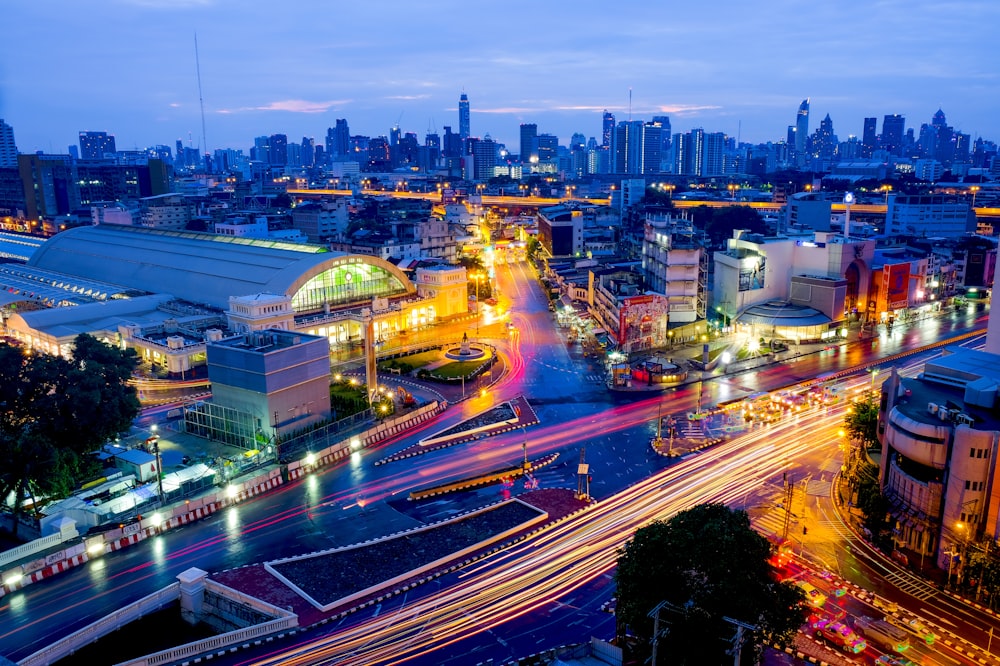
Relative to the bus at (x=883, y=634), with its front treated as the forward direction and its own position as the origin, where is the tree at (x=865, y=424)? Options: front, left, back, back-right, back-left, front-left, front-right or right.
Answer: front-right

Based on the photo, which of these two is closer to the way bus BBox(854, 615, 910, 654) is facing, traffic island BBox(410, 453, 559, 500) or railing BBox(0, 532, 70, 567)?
the traffic island

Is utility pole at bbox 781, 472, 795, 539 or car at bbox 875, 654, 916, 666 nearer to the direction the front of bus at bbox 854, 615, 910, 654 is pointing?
the utility pole

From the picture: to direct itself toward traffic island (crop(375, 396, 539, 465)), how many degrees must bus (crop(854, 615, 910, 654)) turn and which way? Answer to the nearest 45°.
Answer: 0° — it already faces it

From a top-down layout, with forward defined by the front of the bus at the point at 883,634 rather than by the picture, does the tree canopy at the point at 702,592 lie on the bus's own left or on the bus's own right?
on the bus's own left

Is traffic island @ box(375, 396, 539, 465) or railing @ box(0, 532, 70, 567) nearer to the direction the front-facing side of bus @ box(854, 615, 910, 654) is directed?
the traffic island

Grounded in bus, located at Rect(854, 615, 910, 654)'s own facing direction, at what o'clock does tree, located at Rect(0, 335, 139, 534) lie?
The tree is roughly at 10 o'clock from the bus.

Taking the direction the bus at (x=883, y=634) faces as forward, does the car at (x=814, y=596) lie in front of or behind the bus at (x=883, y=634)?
in front

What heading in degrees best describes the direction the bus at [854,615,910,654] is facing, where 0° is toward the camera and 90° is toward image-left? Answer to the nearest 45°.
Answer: approximately 135°

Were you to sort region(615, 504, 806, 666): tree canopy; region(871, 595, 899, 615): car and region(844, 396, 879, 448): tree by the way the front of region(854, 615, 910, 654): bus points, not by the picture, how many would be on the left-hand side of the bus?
1
